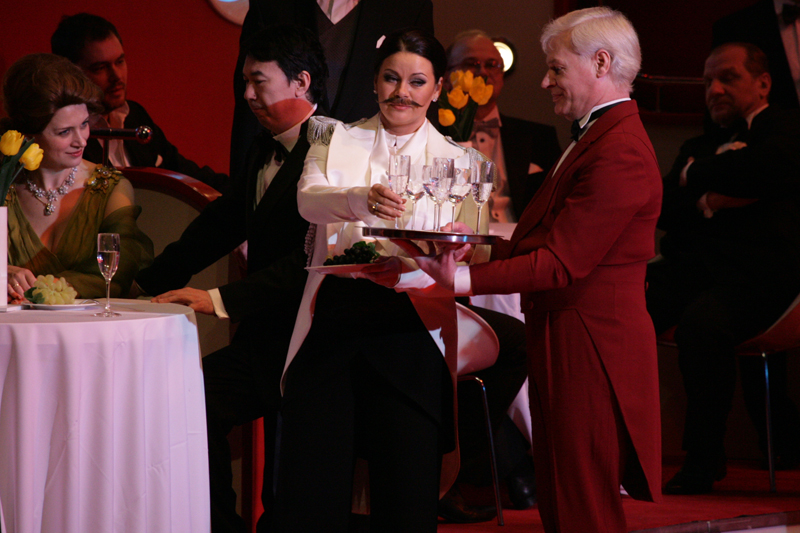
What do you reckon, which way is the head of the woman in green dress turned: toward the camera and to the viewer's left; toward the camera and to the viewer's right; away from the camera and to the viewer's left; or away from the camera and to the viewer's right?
toward the camera and to the viewer's right

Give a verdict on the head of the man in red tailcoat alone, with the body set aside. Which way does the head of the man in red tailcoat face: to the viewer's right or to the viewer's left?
to the viewer's left

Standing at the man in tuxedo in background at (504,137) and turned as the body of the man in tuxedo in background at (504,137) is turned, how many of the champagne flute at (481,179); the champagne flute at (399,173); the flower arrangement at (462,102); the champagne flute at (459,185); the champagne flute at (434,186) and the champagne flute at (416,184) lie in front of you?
6

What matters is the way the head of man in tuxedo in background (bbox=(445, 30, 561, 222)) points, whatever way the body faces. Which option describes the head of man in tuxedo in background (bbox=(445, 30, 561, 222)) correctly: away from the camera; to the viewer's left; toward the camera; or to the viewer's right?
toward the camera

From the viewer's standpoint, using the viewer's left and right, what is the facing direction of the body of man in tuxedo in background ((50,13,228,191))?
facing the viewer and to the right of the viewer

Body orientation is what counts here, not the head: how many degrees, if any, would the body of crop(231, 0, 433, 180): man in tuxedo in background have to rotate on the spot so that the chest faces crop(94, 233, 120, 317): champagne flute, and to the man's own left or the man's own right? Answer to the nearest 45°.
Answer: approximately 45° to the man's own right

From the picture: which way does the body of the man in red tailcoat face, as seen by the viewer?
to the viewer's left

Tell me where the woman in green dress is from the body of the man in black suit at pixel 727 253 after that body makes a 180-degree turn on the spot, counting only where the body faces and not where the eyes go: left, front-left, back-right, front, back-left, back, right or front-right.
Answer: back

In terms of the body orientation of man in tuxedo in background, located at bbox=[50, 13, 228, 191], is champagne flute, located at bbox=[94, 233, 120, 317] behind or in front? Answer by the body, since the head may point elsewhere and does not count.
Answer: in front

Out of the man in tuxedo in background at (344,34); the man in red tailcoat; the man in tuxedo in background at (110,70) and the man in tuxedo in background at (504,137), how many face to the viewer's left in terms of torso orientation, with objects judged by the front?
1

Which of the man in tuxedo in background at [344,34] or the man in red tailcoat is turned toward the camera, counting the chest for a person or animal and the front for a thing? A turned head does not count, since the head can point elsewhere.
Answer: the man in tuxedo in background

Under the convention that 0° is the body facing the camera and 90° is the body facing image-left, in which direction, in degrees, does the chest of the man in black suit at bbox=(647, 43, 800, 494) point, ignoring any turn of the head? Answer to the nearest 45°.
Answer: approximately 45°

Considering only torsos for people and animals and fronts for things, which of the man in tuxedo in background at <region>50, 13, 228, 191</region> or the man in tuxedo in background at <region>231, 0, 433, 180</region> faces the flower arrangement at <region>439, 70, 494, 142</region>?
the man in tuxedo in background at <region>50, 13, 228, 191</region>

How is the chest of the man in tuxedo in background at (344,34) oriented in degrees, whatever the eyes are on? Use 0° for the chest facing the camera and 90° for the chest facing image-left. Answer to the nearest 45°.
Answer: approximately 0°

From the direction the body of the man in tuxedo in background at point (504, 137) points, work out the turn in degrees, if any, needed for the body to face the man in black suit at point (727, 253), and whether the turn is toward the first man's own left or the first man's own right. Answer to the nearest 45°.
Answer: approximately 45° to the first man's own left

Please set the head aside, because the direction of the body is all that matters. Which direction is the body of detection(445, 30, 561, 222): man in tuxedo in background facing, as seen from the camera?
toward the camera

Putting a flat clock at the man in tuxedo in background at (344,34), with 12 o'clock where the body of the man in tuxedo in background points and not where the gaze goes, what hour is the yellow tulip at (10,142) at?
The yellow tulip is roughly at 2 o'clock from the man in tuxedo in background.
